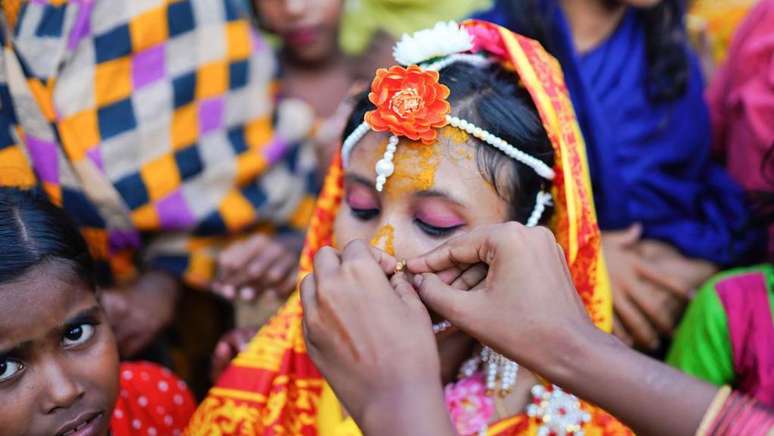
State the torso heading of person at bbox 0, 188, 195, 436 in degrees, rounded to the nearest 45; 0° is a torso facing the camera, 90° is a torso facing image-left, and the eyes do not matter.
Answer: approximately 0°

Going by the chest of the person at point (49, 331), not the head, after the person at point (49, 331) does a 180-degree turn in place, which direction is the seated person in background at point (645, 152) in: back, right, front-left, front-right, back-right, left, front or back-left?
right

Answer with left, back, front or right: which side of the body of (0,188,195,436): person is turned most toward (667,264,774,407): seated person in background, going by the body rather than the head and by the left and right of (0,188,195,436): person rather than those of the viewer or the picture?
left

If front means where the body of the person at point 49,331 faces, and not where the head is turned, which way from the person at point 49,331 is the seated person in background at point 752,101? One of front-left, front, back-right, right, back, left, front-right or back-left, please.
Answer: left
